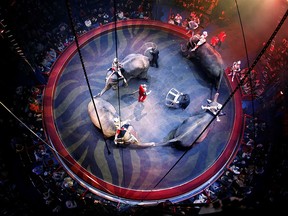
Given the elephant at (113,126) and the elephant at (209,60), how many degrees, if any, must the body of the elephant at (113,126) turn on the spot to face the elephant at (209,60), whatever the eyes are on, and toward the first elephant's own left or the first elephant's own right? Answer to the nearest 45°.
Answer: approximately 45° to the first elephant's own left

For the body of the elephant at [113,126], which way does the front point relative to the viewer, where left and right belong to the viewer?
facing the viewer and to the right of the viewer

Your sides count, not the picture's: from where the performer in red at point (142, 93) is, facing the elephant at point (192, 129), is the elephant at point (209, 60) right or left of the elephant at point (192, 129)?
left

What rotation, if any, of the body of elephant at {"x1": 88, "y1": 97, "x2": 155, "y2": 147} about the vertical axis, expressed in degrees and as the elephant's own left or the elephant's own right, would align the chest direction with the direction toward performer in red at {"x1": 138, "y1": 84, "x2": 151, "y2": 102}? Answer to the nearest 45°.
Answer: approximately 90° to the elephant's own left

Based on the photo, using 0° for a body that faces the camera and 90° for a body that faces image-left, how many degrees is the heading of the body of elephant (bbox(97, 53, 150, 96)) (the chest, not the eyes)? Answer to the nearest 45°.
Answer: approximately 45°
